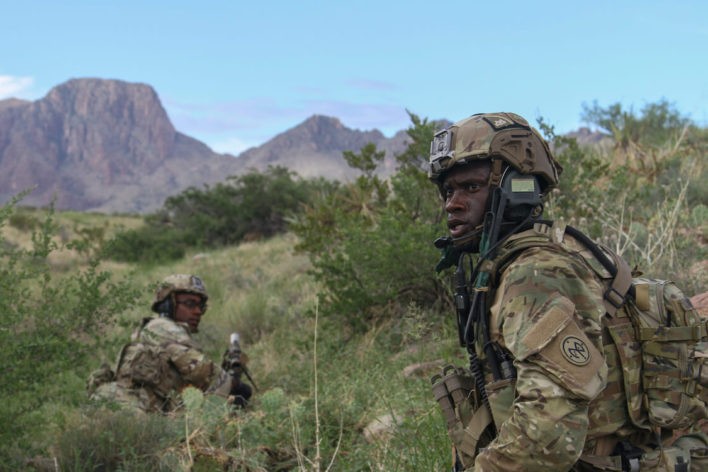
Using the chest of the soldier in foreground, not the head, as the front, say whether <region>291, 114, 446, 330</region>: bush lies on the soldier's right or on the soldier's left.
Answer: on the soldier's right

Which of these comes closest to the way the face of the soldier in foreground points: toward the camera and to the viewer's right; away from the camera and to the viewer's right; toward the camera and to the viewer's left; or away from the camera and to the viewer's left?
toward the camera and to the viewer's left

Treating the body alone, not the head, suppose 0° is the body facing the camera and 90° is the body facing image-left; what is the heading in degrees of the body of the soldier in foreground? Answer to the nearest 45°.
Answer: approximately 90°
